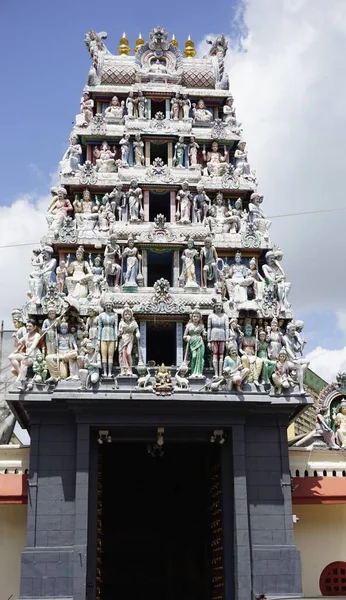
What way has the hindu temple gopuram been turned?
toward the camera

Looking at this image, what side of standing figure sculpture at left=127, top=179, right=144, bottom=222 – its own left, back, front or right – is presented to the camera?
front
